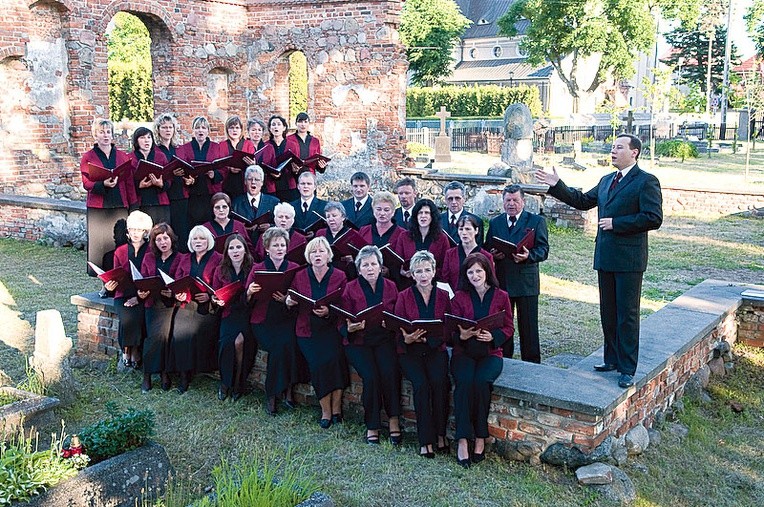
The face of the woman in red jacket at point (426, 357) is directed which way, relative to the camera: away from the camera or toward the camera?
toward the camera

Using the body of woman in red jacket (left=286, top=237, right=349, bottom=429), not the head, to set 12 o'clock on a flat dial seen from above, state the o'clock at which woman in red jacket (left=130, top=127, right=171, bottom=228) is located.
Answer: woman in red jacket (left=130, top=127, right=171, bottom=228) is roughly at 5 o'clock from woman in red jacket (left=286, top=237, right=349, bottom=429).

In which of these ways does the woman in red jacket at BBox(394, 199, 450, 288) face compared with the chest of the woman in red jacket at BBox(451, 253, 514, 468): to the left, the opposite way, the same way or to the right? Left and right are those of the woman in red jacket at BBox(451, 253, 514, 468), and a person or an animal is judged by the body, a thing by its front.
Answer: the same way

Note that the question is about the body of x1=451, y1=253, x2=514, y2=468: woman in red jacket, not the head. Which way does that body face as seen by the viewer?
toward the camera

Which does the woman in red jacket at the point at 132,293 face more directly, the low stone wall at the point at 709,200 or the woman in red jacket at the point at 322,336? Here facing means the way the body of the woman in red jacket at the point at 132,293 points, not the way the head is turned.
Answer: the woman in red jacket

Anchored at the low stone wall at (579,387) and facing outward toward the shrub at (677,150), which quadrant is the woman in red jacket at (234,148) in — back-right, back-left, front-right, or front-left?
front-left

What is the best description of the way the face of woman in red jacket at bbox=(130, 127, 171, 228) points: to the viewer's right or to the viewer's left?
to the viewer's right

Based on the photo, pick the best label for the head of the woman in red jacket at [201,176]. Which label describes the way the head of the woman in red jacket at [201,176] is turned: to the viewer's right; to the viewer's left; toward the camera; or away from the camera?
toward the camera

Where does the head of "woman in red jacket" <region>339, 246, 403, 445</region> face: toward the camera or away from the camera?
toward the camera

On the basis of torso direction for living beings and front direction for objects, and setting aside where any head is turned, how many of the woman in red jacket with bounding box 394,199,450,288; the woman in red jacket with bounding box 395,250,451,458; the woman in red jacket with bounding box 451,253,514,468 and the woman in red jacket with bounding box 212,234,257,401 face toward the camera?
4

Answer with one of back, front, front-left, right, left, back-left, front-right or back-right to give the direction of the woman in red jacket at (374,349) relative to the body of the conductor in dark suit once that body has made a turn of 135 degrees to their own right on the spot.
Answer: left

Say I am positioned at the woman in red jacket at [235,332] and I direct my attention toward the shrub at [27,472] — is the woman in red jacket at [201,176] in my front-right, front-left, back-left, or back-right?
back-right

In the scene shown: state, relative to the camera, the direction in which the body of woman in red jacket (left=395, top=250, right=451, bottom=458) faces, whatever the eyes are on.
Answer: toward the camera

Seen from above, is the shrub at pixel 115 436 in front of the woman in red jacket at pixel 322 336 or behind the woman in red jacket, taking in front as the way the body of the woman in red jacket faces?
in front

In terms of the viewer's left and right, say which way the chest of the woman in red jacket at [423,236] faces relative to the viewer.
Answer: facing the viewer
